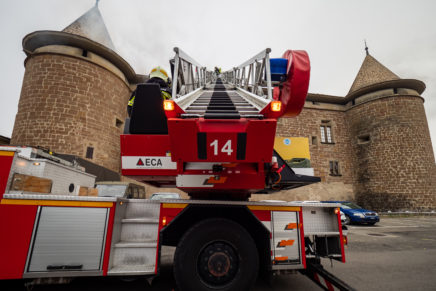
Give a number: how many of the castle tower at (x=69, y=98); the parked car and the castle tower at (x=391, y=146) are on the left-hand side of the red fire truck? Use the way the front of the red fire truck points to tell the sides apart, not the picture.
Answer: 0

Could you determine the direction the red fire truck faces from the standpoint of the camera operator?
facing to the left of the viewer

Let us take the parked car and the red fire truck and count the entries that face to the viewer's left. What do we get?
1

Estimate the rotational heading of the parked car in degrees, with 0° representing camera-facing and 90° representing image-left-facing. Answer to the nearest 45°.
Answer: approximately 315°

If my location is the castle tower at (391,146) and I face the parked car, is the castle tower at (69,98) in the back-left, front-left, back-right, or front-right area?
front-right

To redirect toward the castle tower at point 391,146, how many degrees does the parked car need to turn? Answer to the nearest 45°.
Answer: approximately 135° to its left

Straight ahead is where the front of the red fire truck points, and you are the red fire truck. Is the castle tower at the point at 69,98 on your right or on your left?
on your right

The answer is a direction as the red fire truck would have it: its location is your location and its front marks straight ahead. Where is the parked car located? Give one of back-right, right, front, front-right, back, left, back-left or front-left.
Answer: back-right

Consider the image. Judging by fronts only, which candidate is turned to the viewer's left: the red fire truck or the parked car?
the red fire truck

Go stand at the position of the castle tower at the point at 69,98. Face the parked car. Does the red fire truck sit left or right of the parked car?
right

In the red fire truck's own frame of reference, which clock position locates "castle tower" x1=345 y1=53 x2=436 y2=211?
The castle tower is roughly at 5 o'clock from the red fire truck.
